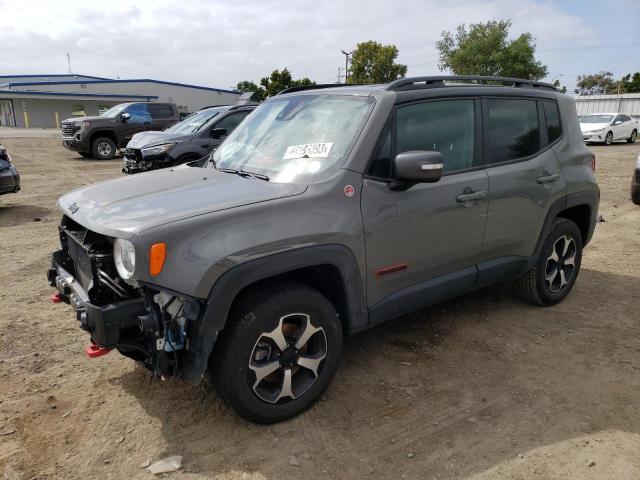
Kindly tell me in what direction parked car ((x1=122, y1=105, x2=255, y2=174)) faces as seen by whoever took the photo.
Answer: facing the viewer and to the left of the viewer

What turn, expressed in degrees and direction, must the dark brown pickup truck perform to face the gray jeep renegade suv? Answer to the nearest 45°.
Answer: approximately 45° to its left

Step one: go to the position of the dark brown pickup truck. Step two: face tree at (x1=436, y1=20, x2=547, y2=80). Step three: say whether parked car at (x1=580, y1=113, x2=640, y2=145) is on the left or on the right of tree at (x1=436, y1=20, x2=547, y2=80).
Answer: right

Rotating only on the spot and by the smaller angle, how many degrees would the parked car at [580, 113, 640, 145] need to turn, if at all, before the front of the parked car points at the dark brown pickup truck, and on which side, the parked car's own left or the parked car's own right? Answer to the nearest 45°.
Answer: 0° — it already faces it

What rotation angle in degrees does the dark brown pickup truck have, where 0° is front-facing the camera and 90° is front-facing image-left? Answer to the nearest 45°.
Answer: approximately 45°

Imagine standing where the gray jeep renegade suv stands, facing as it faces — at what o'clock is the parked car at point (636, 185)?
The parked car is roughly at 6 o'clock from the gray jeep renegade suv.

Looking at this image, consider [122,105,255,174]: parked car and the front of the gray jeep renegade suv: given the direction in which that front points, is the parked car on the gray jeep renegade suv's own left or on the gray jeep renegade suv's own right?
on the gray jeep renegade suv's own right

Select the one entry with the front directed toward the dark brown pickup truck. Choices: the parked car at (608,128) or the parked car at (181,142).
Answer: the parked car at (608,128)

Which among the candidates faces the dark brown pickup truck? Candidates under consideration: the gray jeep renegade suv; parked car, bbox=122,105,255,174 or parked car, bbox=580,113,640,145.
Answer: parked car, bbox=580,113,640,145

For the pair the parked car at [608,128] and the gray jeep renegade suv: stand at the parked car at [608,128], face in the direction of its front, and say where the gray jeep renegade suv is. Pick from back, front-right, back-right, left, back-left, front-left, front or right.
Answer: front-left

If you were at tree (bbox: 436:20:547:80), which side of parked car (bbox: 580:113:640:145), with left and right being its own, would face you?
right

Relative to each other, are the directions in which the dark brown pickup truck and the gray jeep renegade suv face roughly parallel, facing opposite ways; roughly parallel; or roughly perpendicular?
roughly parallel

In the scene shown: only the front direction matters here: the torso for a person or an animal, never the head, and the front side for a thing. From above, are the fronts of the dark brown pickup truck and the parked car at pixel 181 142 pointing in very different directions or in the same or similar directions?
same or similar directions

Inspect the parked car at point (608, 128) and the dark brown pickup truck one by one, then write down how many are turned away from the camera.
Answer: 0

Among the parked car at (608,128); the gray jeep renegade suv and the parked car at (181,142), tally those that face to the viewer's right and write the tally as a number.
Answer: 0

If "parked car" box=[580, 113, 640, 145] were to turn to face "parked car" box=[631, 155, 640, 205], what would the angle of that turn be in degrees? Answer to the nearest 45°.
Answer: approximately 45° to its left

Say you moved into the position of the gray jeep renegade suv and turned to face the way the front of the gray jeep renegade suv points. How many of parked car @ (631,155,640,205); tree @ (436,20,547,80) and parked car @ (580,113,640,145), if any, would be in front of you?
0
